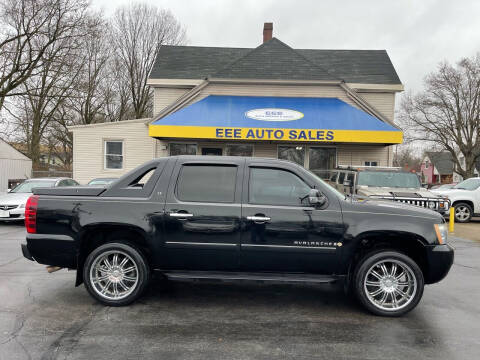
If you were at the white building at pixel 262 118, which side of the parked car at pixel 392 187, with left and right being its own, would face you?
back

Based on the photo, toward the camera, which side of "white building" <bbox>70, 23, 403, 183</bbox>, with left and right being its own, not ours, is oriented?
front

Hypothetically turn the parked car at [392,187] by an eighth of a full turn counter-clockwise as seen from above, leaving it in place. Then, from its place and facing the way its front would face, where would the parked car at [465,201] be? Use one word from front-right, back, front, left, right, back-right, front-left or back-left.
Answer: front-left

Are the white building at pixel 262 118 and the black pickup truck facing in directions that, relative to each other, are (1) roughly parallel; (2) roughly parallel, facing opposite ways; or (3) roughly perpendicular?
roughly perpendicular

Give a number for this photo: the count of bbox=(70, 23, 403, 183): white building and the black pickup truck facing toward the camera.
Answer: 1

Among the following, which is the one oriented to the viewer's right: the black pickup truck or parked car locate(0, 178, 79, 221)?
the black pickup truck

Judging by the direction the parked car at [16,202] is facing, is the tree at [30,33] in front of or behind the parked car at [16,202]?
behind

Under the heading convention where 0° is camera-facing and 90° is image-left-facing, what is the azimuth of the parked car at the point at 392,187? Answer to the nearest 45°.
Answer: approximately 315°

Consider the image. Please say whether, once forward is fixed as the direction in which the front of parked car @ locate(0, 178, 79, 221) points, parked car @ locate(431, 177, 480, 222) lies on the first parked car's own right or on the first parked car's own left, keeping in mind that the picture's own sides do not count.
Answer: on the first parked car's own left

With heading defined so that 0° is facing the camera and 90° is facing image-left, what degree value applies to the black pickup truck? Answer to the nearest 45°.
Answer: approximately 270°

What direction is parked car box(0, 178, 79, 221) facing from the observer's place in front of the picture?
facing the viewer and to the left of the viewer

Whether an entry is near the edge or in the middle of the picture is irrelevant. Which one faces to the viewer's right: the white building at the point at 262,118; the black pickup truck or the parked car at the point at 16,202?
the black pickup truck

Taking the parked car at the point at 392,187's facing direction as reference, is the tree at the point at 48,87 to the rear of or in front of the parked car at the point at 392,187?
to the rear

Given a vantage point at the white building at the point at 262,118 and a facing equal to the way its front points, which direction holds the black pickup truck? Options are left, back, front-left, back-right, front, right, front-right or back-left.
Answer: front

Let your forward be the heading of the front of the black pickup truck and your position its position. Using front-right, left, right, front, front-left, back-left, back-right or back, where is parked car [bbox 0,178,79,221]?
back-left
